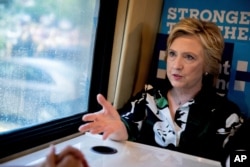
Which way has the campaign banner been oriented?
toward the camera

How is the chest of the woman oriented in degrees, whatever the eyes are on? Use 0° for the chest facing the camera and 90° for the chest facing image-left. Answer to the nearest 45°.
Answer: approximately 45°

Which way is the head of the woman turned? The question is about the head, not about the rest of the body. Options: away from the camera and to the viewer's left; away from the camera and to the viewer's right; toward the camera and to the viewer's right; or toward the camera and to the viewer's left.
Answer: toward the camera and to the viewer's left

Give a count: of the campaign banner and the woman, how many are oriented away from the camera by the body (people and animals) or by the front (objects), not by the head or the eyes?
0
